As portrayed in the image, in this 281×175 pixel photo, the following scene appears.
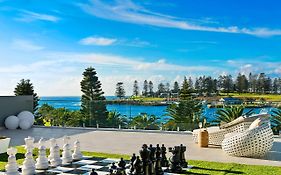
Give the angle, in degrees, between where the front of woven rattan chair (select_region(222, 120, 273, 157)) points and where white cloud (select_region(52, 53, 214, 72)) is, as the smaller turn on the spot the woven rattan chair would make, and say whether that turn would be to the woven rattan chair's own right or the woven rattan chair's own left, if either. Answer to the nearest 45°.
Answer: approximately 45° to the woven rattan chair's own right

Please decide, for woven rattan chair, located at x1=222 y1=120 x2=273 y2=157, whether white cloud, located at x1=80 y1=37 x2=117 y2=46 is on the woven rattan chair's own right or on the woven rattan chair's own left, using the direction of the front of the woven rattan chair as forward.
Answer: on the woven rattan chair's own right

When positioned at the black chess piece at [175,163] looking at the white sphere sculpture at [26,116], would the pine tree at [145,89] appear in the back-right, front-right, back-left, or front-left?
front-right

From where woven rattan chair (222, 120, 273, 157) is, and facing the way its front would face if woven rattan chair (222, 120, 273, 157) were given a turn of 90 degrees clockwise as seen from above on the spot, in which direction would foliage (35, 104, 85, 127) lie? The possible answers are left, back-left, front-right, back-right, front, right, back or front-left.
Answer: front-left

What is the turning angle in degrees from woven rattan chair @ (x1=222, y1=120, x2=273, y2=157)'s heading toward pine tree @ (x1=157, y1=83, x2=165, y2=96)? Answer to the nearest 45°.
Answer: approximately 90° to its right

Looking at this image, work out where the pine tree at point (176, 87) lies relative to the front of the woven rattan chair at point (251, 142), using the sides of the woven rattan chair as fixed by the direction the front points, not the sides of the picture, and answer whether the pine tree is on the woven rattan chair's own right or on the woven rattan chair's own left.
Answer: on the woven rattan chair's own right

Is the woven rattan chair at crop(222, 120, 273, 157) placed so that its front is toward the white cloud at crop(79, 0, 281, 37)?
no

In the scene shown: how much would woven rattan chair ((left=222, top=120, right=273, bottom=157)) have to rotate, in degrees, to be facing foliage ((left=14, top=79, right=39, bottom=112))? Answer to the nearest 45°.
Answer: approximately 45° to its right

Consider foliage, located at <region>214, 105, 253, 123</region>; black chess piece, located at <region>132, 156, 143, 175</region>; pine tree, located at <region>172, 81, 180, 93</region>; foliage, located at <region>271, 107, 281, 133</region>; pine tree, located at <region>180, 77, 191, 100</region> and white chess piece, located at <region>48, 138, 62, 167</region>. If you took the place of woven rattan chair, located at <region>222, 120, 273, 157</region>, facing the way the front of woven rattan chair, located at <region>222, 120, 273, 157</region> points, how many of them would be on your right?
4

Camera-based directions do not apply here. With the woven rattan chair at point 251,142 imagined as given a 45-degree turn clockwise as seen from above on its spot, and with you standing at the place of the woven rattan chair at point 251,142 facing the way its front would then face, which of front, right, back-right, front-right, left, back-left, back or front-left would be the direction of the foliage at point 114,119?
front

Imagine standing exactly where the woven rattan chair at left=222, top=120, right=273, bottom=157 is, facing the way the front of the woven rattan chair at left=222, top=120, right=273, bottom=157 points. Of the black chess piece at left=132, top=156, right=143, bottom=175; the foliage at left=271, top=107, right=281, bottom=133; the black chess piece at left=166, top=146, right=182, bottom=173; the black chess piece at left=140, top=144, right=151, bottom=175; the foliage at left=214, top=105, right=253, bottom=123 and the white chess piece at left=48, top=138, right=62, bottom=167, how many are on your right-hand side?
2

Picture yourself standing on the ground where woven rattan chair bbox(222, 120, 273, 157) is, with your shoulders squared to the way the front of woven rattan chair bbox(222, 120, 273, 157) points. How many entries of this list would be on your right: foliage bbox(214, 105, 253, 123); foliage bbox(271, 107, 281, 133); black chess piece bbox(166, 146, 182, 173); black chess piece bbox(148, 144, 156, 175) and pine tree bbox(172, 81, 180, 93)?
3

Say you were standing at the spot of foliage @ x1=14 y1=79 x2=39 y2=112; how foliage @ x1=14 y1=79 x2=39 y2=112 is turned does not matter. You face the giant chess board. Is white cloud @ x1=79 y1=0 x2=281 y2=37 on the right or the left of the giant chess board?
left

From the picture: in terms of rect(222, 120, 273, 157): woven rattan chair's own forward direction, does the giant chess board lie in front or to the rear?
in front

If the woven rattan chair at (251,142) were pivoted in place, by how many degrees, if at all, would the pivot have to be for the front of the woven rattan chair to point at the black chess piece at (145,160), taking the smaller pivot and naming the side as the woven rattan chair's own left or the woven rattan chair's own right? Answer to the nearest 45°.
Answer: approximately 45° to the woven rattan chair's own left

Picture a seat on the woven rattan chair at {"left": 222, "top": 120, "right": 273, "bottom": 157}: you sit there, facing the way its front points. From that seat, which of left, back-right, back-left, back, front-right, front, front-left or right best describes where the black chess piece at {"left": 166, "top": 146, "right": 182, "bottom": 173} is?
front-left

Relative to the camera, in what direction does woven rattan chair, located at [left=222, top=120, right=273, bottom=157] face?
facing to the left of the viewer
